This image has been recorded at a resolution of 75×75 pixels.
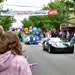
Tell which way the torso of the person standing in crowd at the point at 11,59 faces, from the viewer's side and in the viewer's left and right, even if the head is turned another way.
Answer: facing away from the viewer and to the right of the viewer

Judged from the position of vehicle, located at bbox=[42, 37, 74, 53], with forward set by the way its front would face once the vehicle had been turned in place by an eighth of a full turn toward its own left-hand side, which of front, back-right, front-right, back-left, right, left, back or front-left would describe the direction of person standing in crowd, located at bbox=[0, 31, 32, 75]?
right

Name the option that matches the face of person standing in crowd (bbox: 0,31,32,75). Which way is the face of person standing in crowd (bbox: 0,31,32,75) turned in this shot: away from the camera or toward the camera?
away from the camera
